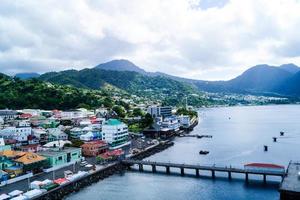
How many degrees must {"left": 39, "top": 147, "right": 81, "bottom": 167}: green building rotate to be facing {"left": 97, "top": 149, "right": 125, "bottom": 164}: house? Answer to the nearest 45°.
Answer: approximately 45° to its left

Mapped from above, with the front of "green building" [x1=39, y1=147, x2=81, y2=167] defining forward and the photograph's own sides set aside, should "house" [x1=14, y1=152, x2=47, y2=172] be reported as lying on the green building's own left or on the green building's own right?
on the green building's own right

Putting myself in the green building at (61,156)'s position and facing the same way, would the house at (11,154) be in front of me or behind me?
behind

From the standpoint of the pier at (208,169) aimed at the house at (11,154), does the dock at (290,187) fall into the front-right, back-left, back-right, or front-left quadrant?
back-left

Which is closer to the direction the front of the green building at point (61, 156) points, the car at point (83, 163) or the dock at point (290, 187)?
the dock

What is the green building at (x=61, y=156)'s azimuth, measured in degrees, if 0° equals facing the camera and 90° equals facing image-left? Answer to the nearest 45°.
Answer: approximately 315°
